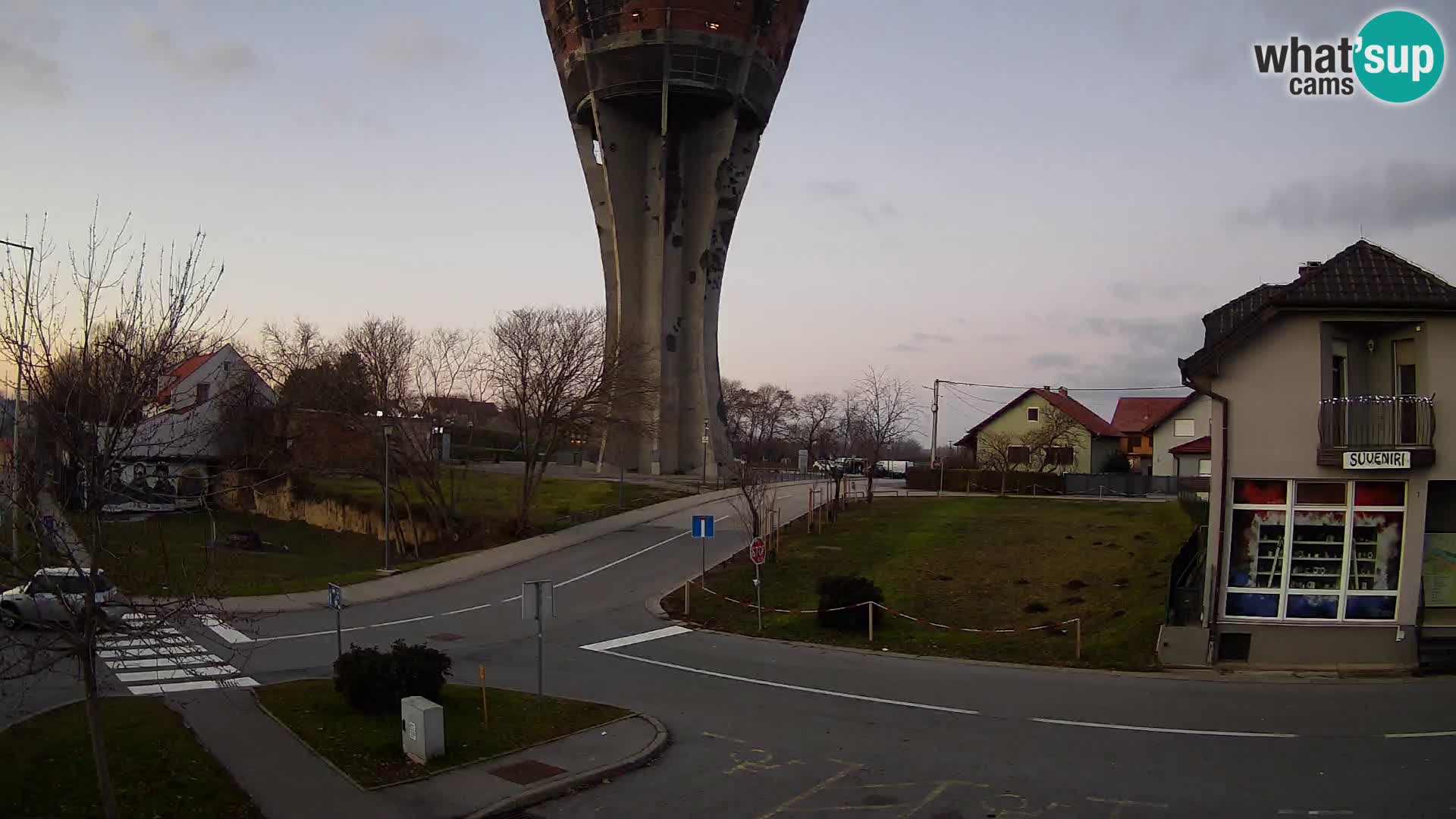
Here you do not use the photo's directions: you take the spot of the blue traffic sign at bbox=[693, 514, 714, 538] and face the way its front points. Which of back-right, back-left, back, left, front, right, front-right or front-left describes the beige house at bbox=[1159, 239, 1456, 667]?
front-left

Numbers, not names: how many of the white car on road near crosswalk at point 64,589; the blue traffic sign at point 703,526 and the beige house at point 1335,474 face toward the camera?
2

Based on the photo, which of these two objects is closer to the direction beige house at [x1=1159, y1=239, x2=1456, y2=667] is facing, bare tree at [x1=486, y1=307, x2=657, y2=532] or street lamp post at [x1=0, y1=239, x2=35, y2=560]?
the street lamp post

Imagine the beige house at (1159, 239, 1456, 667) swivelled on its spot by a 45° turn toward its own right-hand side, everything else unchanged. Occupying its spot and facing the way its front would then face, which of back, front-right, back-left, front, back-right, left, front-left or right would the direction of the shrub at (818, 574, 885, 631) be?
front-right

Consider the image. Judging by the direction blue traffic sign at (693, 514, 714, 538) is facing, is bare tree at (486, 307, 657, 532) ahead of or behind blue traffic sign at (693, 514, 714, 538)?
behind

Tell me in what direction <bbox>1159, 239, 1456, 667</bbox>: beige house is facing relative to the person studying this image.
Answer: facing the viewer

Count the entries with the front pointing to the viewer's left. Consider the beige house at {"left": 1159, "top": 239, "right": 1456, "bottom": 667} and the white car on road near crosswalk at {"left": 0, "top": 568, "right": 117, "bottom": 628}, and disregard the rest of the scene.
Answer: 1

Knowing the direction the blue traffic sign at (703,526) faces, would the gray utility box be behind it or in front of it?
in front

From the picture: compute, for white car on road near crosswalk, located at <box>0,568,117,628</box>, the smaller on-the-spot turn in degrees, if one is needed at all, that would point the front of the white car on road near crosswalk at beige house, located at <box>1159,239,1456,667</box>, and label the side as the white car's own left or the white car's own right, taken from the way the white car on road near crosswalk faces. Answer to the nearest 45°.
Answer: approximately 180°

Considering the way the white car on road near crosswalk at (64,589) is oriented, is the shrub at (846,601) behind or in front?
behind

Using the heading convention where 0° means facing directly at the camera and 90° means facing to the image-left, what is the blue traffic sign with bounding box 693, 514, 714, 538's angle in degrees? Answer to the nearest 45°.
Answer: approximately 0°

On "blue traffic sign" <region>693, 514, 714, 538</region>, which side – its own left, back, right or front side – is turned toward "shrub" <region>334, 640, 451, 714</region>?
front

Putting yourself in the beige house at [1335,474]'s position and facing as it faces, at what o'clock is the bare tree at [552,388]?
The bare tree is roughly at 4 o'clock from the beige house.

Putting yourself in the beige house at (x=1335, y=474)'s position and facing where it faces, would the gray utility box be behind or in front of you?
in front

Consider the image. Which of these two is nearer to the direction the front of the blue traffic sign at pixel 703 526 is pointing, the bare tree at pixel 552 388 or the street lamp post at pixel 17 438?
the street lamp post

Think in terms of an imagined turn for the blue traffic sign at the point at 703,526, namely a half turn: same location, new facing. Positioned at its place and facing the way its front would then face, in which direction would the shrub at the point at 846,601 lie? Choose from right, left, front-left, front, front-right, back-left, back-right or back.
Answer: back-right
